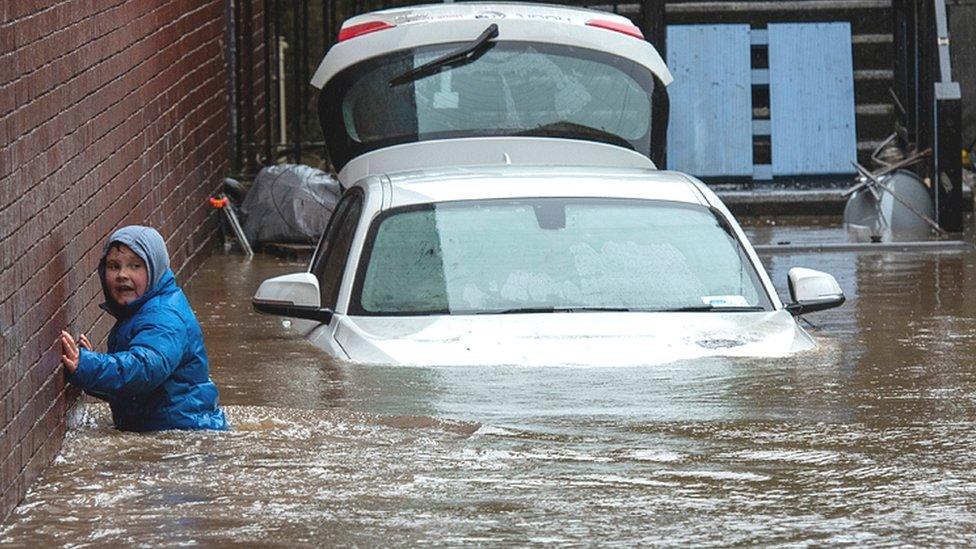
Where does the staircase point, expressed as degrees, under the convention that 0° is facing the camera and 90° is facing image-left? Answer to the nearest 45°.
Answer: approximately 0°

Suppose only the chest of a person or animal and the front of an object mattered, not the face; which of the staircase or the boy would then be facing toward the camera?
the staircase

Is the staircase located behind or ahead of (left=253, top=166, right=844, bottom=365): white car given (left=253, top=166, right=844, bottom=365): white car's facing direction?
behind

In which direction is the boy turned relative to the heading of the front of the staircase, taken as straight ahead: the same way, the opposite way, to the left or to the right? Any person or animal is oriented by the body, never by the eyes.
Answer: to the right

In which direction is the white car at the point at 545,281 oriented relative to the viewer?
toward the camera

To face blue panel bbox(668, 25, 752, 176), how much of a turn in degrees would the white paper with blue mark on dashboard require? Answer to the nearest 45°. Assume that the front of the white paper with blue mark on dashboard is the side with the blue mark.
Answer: approximately 180°

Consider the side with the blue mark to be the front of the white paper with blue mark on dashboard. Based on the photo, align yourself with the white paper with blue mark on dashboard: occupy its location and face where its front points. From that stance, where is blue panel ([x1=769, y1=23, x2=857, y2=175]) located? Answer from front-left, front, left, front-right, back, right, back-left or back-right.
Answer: back

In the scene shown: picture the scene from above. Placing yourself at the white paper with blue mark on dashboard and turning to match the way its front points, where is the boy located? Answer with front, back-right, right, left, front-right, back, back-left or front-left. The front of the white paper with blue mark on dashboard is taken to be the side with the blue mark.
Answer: front-right

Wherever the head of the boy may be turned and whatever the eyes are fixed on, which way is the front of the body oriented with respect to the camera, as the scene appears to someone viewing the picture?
to the viewer's left

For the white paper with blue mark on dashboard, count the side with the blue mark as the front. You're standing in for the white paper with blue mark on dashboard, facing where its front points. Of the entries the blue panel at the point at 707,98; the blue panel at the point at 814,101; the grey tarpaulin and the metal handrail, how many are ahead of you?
0

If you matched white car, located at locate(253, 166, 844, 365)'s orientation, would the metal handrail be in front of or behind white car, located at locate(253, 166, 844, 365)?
behind

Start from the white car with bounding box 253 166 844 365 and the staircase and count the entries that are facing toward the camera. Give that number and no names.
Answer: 2

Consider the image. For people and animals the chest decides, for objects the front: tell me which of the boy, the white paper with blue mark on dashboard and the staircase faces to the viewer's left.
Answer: the boy

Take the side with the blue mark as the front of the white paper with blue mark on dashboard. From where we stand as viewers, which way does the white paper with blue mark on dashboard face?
facing the viewer

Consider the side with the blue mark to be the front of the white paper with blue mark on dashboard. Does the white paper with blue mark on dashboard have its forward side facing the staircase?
no

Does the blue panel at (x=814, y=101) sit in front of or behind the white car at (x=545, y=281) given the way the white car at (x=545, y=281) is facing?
behind

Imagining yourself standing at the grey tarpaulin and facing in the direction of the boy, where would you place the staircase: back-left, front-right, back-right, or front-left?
back-left

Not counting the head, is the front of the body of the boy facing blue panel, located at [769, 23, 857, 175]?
no
